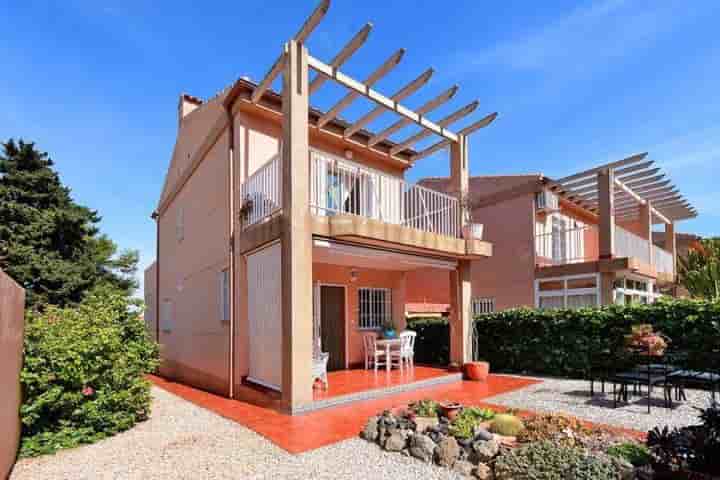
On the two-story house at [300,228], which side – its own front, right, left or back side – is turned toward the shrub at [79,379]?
right

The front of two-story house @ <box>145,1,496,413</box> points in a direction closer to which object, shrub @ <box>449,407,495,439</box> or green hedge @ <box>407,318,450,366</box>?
the shrub

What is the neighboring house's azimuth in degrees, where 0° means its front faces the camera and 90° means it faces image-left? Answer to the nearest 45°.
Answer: approximately 315°

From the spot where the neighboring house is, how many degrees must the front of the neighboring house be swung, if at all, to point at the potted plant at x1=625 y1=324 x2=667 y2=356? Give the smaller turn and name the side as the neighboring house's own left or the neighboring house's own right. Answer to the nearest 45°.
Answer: approximately 45° to the neighboring house's own right

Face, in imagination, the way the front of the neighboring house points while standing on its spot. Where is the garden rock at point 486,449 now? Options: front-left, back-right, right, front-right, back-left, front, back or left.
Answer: front-right

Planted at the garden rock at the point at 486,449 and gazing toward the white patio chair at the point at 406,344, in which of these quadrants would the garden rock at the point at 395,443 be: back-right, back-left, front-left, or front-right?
front-left

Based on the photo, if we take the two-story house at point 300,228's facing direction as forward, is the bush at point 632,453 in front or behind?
in front

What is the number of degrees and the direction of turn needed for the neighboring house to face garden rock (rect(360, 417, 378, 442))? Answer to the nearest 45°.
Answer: approximately 45° to its right

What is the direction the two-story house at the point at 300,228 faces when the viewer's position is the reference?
facing the viewer and to the right of the viewer

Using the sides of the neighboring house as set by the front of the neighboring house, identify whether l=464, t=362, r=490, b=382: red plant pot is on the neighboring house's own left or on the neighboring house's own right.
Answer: on the neighboring house's own right

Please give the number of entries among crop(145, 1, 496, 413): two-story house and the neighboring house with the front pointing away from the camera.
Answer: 0

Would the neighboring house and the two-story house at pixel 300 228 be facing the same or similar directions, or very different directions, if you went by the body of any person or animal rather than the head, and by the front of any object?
same or similar directions
